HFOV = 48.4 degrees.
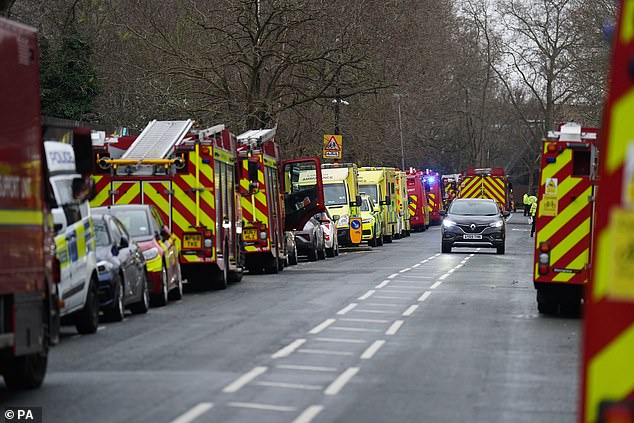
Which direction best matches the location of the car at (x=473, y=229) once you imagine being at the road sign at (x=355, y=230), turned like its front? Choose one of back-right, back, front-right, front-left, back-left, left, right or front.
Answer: front-left

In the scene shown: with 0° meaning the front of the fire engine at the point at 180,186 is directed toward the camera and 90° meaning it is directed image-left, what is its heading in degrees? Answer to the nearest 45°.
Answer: approximately 180°

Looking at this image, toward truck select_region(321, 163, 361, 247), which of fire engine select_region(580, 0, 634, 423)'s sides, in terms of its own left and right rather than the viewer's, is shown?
front

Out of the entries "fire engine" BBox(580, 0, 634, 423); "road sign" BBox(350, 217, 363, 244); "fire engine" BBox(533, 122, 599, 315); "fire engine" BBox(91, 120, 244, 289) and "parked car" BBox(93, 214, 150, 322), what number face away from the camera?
3

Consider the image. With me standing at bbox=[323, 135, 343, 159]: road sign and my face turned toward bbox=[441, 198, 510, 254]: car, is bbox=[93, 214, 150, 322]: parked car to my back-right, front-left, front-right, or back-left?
front-right

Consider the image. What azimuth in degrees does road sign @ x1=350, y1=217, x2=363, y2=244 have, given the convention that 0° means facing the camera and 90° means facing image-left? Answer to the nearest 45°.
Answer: approximately 0°

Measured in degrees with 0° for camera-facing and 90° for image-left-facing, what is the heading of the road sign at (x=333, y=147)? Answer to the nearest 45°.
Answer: approximately 0°

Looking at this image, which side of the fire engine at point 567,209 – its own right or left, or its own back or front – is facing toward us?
back

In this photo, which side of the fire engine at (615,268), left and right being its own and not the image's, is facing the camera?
back

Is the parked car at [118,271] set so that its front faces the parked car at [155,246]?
no

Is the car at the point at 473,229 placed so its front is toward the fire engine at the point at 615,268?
yes

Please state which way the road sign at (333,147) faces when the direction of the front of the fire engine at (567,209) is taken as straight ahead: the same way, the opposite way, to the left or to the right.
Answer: the opposite way

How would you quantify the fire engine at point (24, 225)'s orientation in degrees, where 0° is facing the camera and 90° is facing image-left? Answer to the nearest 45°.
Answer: approximately 225°

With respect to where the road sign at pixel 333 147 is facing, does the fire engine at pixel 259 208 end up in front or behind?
in front
